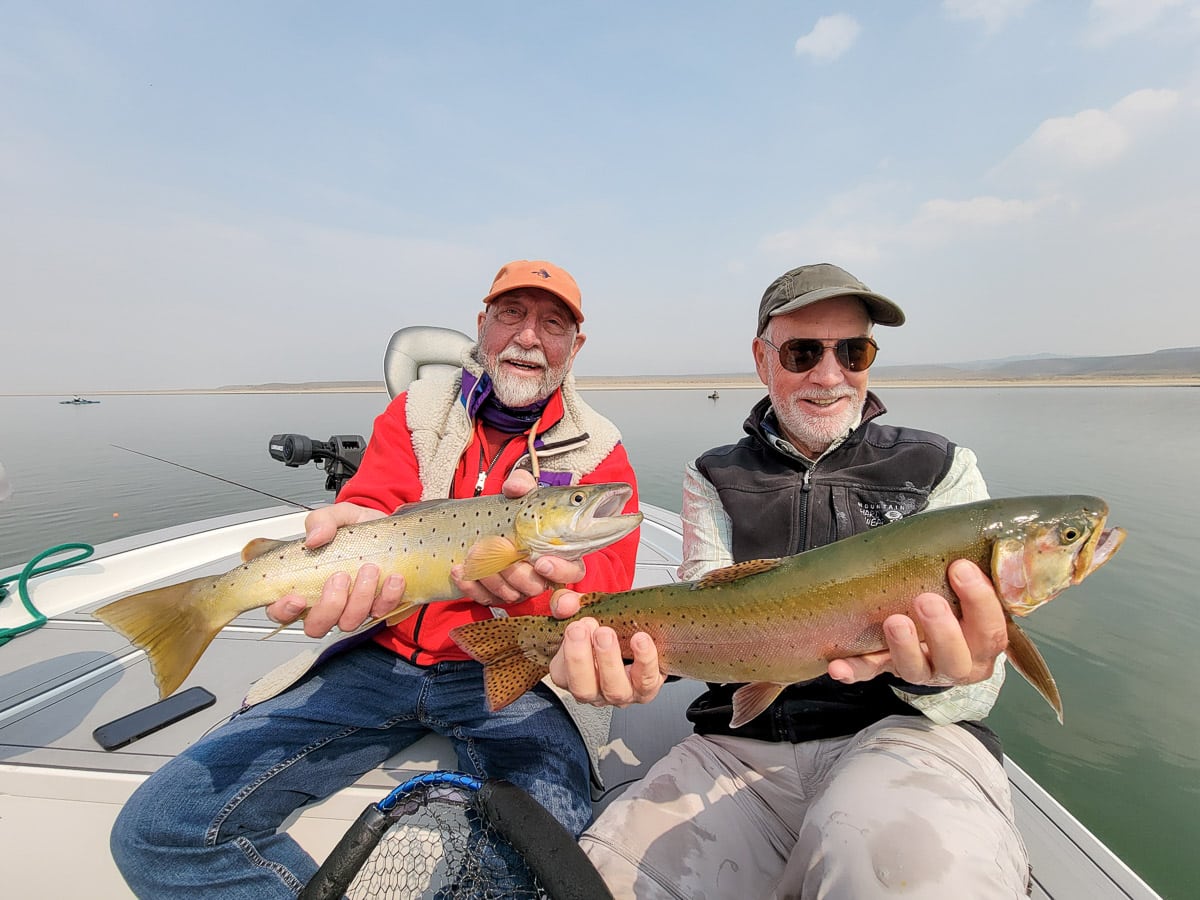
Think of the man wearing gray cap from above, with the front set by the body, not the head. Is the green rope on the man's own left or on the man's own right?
on the man's own right

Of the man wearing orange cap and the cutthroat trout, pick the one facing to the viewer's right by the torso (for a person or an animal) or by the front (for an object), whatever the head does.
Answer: the cutthroat trout

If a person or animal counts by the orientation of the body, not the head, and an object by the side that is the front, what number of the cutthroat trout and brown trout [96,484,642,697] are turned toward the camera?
0

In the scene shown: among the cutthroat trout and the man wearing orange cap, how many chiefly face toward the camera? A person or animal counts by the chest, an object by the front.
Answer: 1

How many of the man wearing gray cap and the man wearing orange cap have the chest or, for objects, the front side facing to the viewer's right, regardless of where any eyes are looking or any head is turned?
0

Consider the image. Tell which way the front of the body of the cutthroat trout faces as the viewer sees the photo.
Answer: to the viewer's right

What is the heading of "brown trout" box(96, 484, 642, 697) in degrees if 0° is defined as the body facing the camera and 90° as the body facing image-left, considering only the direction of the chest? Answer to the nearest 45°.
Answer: approximately 270°

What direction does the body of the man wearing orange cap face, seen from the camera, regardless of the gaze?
toward the camera

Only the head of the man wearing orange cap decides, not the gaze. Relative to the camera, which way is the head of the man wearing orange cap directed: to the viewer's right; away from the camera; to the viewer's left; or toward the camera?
toward the camera

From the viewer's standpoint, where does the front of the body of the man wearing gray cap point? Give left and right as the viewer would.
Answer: facing the viewer

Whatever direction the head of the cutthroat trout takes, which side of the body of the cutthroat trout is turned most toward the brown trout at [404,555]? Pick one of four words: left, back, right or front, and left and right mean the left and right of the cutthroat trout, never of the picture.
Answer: back

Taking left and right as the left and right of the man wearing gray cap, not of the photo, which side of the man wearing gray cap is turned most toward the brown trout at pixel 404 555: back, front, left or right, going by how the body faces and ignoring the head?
right
